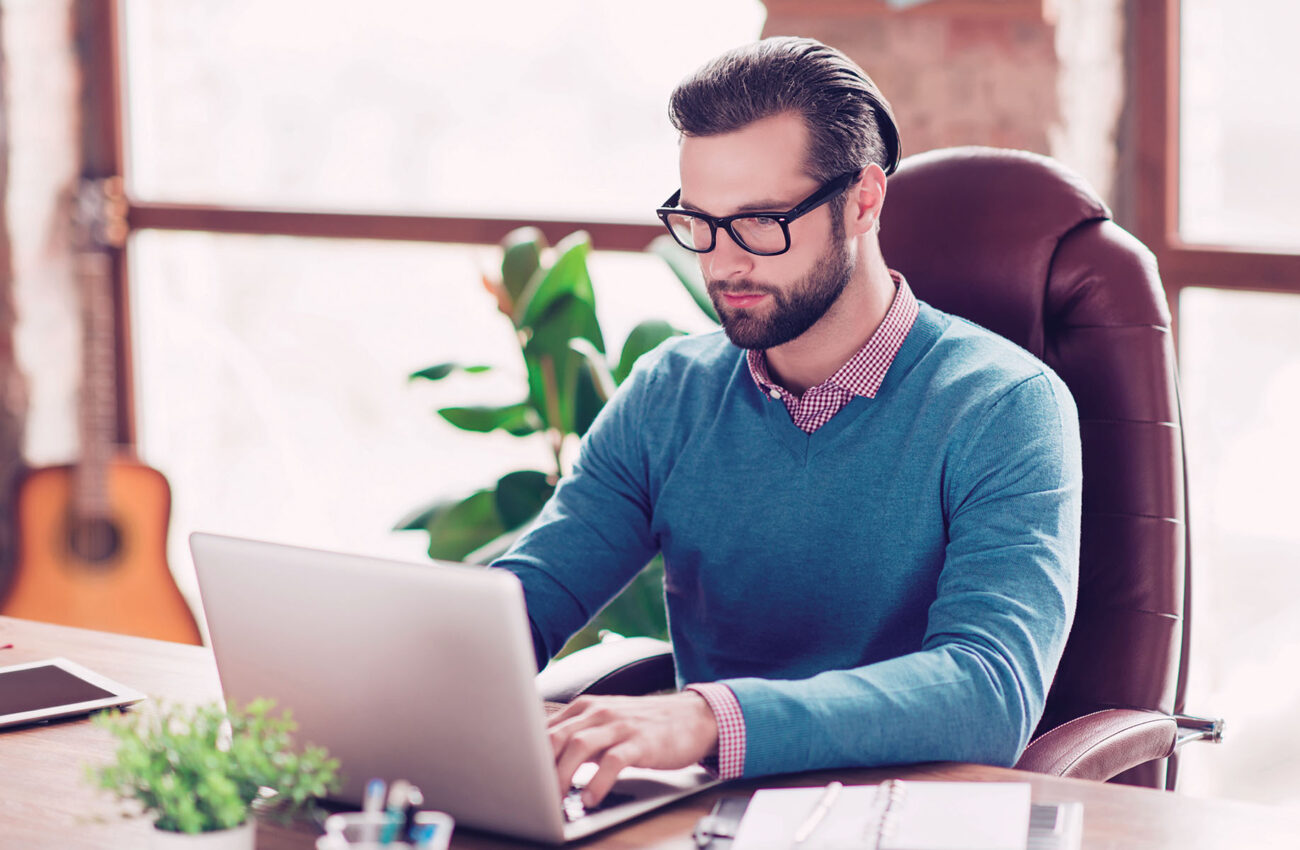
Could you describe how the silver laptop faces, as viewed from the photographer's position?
facing away from the viewer and to the right of the viewer

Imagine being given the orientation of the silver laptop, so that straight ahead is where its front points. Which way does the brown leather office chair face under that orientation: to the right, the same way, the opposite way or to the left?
the opposite way

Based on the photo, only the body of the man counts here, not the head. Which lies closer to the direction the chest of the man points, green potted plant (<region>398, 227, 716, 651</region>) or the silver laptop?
the silver laptop

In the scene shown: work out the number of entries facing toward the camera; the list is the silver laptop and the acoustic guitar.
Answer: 1
